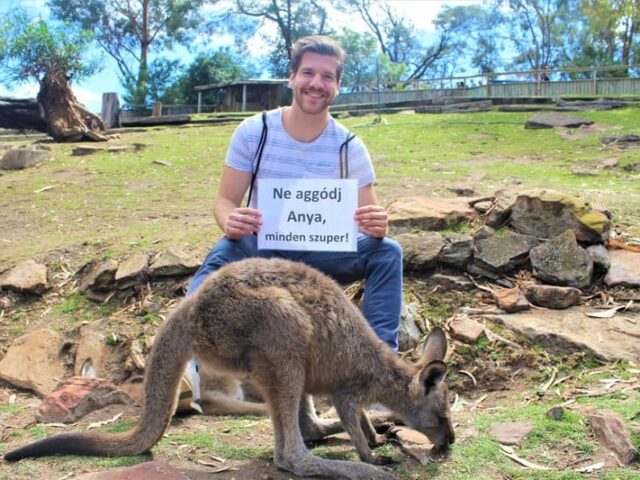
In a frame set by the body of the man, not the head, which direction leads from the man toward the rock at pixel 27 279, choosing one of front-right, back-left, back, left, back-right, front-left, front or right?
back-right

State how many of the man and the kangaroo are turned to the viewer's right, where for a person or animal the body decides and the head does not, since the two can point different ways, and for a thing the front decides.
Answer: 1

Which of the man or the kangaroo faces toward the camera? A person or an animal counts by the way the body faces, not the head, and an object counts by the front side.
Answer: the man

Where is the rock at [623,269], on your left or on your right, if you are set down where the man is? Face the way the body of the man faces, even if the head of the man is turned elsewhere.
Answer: on your left

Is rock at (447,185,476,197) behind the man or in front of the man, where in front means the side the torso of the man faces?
behind

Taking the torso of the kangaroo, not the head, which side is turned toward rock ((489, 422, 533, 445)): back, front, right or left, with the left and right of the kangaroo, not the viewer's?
front

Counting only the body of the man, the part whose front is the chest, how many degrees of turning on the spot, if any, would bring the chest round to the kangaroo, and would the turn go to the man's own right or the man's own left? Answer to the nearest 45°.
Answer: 0° — they already face it

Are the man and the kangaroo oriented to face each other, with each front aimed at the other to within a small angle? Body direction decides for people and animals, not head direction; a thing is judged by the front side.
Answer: no

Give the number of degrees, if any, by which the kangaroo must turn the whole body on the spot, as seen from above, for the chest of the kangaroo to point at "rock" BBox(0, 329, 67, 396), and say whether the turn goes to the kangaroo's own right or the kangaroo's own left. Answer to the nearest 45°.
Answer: approximately 135° to the kangaroo's own left

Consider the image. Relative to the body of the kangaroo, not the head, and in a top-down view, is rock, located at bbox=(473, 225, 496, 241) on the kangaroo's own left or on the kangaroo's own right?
on the kangaroo's own left

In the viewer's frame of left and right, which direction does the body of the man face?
facing the viewer

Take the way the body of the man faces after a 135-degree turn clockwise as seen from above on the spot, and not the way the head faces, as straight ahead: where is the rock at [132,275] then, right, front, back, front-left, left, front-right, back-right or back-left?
front

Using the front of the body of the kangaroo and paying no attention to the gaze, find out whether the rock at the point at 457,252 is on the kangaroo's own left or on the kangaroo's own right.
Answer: on the kangaroo's own left

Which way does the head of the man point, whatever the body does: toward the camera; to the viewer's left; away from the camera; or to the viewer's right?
toward the camera

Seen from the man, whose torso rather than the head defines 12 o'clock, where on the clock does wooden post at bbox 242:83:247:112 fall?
The wooden post is roughly at 6 o'clock from the man.

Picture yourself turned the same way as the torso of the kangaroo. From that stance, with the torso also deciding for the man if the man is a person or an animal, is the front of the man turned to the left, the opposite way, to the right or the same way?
to the right

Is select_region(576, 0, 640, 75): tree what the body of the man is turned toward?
no

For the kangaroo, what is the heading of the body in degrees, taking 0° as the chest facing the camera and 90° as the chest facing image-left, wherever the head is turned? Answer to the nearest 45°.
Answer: approximately 270°

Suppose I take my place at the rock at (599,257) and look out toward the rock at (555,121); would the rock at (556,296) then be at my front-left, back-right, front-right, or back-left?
back-left

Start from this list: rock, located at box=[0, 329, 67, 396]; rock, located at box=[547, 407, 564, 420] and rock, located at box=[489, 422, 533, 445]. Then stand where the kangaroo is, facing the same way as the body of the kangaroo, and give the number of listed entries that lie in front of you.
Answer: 2
